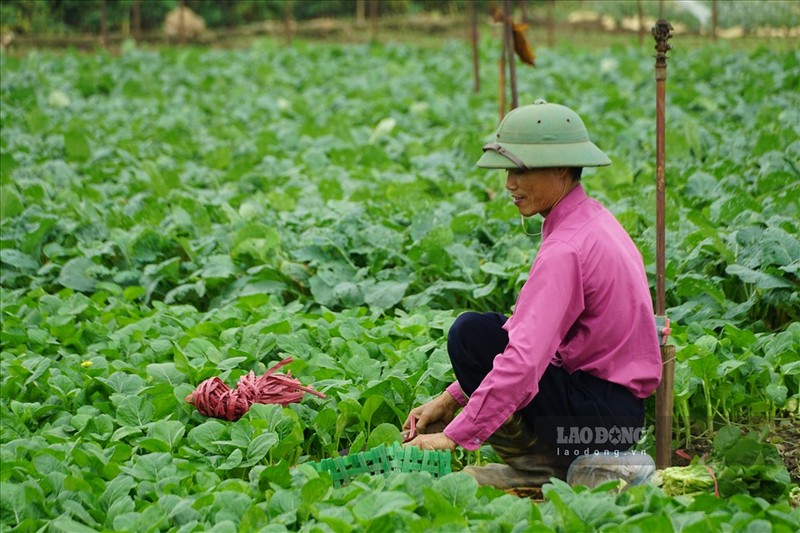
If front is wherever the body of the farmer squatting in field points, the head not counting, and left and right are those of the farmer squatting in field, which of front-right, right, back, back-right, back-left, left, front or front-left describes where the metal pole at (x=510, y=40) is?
right

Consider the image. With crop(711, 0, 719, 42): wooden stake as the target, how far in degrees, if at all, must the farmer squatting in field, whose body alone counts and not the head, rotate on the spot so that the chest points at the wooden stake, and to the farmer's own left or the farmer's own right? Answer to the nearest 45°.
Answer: approximately 90° to the farmer's own right

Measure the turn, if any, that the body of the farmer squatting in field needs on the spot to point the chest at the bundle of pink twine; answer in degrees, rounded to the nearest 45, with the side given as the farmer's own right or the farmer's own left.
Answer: approximately 45° to the farmer's own right

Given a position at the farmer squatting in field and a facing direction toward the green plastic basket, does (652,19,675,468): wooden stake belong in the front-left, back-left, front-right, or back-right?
back-right

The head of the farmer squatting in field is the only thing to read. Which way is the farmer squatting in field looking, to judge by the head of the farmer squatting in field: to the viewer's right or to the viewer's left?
to the viewer's left

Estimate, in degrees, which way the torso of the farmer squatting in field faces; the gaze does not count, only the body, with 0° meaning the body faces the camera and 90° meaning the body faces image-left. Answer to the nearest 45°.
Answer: approximately 90°

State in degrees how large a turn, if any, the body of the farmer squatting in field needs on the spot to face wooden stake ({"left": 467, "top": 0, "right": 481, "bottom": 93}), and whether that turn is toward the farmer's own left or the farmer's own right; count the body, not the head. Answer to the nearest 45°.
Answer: approximately 90° to the farmer's own right
